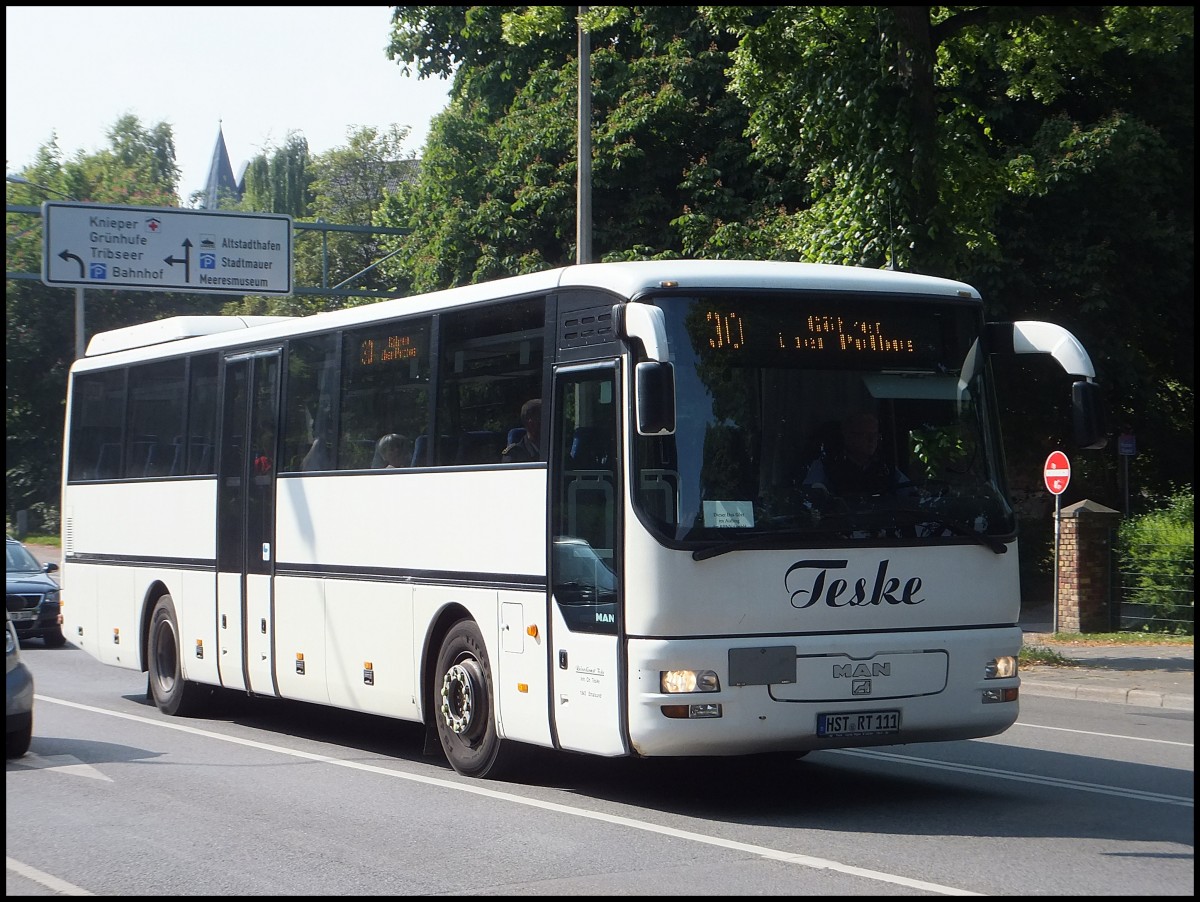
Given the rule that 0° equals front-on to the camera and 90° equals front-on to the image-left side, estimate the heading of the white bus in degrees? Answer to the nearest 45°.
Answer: approximately 315°

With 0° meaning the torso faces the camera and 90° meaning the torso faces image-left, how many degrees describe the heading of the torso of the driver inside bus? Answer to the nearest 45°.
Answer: approximately 315°

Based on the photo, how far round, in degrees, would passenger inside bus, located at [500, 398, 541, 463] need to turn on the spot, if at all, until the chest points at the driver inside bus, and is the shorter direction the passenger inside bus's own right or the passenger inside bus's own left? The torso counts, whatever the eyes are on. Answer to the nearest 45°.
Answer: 0° — they already face them

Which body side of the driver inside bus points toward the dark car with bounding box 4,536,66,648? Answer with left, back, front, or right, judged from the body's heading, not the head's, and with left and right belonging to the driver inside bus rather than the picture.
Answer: back

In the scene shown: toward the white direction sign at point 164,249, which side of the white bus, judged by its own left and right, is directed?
back

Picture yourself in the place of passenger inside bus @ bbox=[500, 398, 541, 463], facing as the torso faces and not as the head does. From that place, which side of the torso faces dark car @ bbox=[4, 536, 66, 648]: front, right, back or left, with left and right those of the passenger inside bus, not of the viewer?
back

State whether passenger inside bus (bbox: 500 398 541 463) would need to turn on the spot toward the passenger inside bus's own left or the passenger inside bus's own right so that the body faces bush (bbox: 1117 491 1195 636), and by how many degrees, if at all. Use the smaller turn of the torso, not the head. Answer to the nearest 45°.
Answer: approximately 90° to the passenger inside bus's own left

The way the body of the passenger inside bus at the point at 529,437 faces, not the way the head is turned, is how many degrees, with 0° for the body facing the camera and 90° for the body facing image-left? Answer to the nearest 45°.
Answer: approximately 315°
